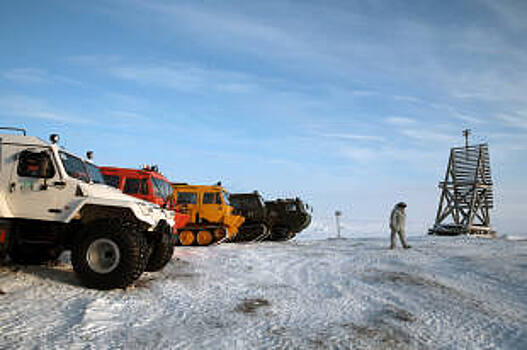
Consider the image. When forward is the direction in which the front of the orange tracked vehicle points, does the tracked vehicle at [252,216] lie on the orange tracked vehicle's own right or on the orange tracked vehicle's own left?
on the orange tracked vehicle's own left

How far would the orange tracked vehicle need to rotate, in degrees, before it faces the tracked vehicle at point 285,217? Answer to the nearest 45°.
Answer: approximately 45° to its left

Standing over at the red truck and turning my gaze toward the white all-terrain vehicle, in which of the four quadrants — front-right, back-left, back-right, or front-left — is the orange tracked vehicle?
back-left

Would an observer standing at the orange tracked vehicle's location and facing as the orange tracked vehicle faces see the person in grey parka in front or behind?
in front

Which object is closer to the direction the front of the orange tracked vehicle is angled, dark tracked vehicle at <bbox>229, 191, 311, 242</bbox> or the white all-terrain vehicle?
the dark tracked vehicle

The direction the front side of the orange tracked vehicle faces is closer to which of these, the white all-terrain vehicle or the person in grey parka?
the person in grey parka

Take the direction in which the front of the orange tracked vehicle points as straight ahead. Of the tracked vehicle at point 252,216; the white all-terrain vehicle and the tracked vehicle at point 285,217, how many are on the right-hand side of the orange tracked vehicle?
1

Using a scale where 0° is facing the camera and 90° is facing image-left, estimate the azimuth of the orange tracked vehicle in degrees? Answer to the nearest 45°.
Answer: approximately 270°

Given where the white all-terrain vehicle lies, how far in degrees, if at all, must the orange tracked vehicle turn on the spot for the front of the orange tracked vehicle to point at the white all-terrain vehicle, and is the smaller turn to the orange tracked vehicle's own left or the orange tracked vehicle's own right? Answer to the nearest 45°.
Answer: approximately 90° to the orange tracked vehicle's own right

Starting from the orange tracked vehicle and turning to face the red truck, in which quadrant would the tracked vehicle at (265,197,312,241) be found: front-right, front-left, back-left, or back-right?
back-left

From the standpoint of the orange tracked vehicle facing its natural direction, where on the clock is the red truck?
The red truck is roughly at 4 o'clock from the orange tracked vehicle.

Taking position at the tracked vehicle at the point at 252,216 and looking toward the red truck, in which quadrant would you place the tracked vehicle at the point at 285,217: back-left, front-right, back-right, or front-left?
back-left

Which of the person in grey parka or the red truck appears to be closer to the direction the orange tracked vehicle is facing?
the person in grey parka

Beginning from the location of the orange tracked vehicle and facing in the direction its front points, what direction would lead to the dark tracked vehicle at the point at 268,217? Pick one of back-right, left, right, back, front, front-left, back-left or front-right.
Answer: front-left
